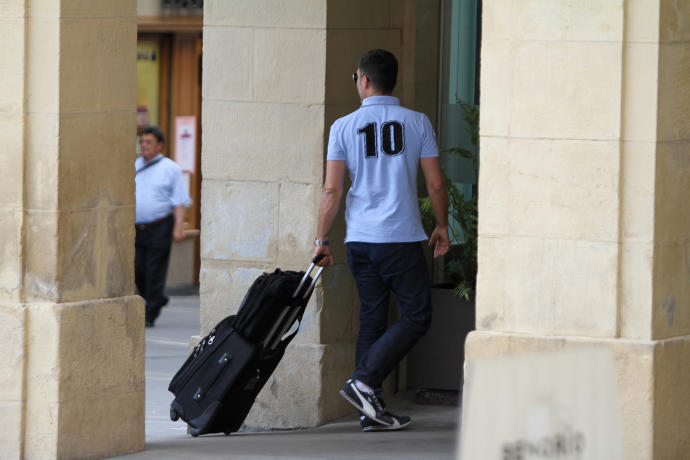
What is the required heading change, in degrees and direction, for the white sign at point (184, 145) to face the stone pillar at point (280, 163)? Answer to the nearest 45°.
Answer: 0° — it already faces it

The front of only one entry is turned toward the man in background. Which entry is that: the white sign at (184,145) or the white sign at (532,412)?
the white sign at (184,145)

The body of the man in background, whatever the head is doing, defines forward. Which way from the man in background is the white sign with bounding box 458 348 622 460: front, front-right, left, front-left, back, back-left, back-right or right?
front-left

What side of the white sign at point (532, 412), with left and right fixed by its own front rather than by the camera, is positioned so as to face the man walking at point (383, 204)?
back

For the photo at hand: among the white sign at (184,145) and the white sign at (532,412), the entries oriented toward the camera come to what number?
2

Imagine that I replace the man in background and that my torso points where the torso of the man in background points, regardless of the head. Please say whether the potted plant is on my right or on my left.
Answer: on my left

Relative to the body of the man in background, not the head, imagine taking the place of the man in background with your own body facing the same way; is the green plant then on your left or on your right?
on your left

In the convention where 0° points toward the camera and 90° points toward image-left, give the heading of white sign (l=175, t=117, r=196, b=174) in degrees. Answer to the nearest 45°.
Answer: approximately 0°

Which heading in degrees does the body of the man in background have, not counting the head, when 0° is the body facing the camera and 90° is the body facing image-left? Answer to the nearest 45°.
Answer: approximately 45°

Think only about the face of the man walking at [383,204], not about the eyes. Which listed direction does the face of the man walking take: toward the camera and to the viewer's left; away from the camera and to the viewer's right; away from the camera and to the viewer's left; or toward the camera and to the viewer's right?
away from the camera and to the viewer's left

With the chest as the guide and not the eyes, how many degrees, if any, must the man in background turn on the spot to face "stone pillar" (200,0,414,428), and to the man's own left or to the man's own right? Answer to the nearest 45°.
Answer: approximately 45° to the man's own left
